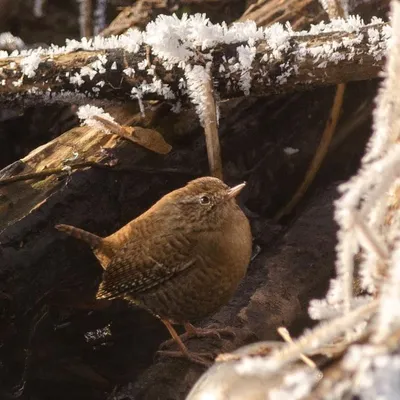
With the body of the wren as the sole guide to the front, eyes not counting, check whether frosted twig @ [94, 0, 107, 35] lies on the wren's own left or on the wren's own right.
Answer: on the wren's own left

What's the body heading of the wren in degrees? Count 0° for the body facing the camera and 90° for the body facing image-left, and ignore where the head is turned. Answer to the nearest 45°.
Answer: approximately 270°

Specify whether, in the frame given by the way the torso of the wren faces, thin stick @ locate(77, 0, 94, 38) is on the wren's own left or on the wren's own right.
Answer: on the wren's own left

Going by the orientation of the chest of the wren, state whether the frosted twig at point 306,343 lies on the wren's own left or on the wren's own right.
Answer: on the wren's own right

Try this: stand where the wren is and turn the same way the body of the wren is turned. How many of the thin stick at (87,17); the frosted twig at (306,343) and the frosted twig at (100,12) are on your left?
2
